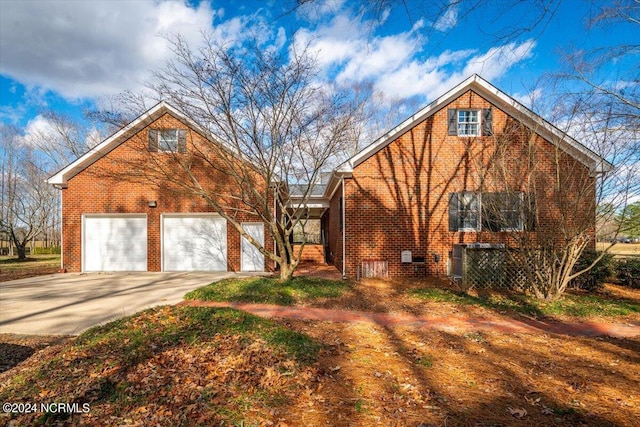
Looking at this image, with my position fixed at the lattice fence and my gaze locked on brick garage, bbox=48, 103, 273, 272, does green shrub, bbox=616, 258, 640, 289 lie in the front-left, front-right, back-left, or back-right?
back-right

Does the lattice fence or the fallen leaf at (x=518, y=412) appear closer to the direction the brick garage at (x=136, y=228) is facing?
the fallen leaf

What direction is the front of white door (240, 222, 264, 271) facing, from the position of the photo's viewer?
facing the viewer

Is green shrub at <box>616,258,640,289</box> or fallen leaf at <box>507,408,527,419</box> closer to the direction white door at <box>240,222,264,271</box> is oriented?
the fallen leaf

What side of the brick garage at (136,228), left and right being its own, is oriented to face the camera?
front

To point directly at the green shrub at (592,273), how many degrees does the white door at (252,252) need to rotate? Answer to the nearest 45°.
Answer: approximately 45° to its left

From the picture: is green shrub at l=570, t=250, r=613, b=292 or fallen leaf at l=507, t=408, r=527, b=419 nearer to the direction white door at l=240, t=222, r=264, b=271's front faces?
the fallen leaf

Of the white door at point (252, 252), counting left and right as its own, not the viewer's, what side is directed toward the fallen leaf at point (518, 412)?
front

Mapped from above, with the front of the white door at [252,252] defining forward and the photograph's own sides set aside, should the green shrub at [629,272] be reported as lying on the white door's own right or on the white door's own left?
on the white door's own left

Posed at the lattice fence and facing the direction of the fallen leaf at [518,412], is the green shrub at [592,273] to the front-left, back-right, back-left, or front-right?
back-left

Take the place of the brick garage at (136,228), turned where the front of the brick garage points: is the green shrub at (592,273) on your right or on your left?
on your left
